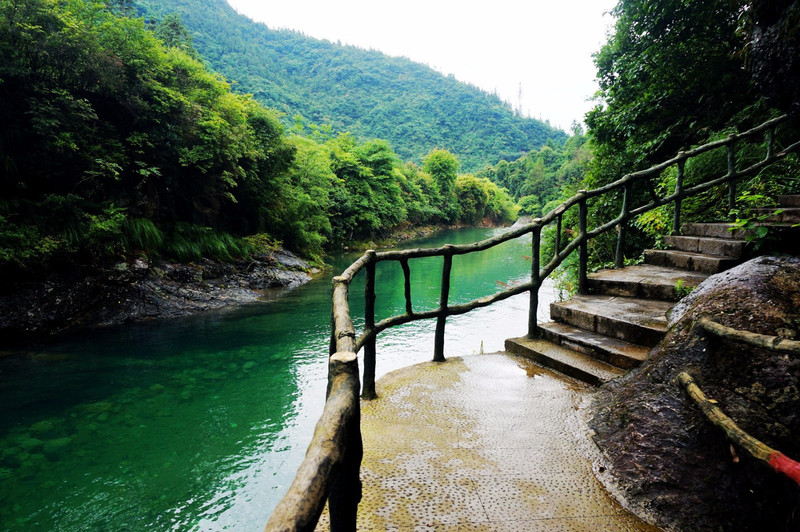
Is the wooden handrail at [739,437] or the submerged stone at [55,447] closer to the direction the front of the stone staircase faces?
the submerged stone

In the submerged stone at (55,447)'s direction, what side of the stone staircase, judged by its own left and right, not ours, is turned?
front

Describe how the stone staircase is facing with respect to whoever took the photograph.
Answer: facing the viewer and to the left of the viewer

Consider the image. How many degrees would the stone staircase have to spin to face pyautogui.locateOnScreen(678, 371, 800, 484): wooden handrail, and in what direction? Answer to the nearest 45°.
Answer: approximately 45° to its left
